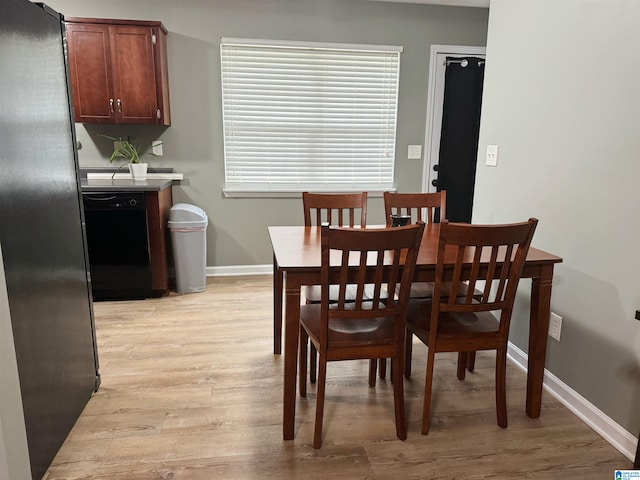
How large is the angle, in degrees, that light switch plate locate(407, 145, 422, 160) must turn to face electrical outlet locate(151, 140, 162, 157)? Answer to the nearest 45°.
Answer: approximately 90° to its right

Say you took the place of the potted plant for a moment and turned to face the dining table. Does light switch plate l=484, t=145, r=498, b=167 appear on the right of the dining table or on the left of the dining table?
left

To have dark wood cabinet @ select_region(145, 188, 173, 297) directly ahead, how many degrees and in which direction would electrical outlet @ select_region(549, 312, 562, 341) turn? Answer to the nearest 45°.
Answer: approximately 45° to its right

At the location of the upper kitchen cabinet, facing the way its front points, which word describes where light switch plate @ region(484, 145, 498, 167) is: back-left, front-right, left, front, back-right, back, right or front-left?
front-left

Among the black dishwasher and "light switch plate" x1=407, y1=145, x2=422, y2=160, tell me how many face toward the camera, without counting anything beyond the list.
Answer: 2

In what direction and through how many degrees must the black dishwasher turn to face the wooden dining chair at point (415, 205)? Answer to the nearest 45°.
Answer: approximately 45° to its left

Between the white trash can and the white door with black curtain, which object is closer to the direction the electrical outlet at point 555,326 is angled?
the white trash can

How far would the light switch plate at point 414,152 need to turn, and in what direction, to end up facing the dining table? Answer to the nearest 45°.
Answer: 0° — it already faces it

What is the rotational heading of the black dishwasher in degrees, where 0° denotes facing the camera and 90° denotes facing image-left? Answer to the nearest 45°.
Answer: approximately 0°

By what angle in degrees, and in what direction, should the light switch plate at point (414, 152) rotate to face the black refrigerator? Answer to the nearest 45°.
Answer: approximately 45° to its right

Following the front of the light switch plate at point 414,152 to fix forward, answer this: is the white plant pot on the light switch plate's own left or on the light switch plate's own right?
on the light switch plate's own right

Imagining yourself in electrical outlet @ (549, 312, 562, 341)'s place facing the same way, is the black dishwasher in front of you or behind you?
in front

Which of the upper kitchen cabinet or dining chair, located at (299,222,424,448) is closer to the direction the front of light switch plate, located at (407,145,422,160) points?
the dining chair
